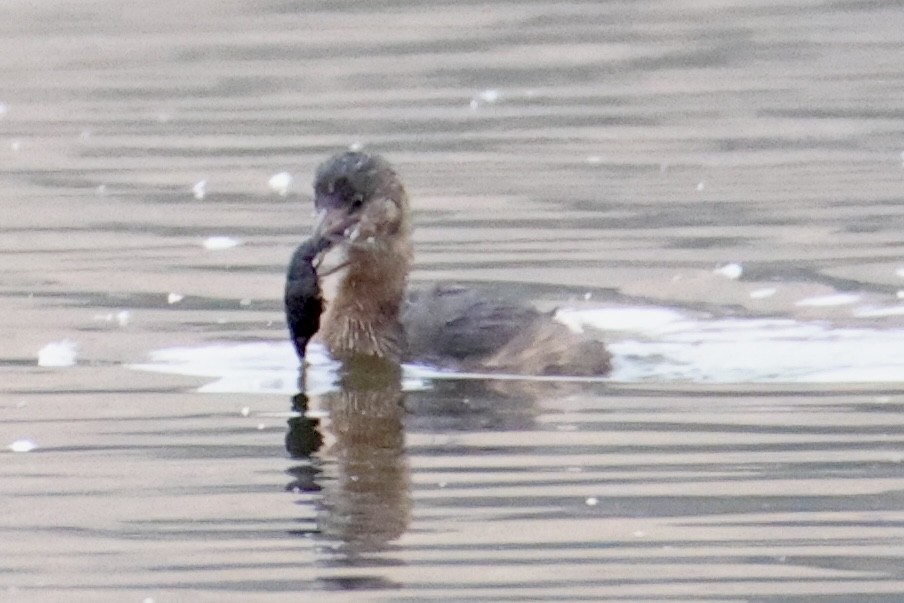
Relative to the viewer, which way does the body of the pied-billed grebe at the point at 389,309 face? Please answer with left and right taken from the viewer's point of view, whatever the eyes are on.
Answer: facing to the left of the viewer
